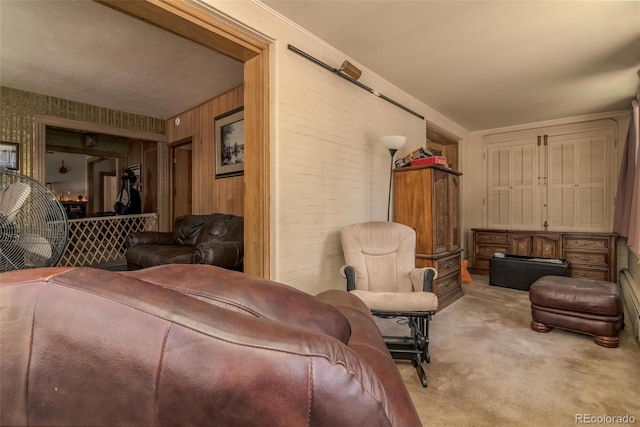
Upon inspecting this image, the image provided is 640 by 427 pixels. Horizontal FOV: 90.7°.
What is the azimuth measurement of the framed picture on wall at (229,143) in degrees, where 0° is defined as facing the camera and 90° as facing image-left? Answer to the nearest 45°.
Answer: approximately 45°

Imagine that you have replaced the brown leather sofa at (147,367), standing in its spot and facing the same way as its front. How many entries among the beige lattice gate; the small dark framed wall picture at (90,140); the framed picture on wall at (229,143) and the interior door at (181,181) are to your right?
0

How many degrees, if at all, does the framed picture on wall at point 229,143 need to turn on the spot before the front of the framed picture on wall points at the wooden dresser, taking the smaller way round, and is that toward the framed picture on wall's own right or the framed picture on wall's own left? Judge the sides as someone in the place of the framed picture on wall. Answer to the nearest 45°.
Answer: approximately 135° to the framed picture on wall's own left

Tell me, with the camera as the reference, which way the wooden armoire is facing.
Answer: facing the viewer and to the right of the viewer

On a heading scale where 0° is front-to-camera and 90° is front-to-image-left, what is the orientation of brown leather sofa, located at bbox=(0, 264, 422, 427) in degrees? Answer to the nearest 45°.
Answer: approximately 225°

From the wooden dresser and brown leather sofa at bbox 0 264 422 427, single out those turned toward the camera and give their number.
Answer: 1

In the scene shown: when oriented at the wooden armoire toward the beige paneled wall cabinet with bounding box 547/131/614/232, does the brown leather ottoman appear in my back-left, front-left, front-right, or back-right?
front-right

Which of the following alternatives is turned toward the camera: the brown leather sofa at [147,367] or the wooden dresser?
the wooden dresser

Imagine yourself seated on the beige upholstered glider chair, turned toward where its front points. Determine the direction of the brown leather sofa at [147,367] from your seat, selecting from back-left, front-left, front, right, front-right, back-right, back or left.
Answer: front-right

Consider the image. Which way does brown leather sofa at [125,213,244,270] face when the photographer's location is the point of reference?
facing the viewer and to the left of the viewer

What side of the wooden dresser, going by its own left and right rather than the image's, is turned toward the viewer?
front

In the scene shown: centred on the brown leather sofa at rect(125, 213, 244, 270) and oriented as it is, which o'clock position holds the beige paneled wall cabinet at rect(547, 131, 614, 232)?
The beige paneled wall cabinet is roughly at 8 o'clock from the brown leather sofa.

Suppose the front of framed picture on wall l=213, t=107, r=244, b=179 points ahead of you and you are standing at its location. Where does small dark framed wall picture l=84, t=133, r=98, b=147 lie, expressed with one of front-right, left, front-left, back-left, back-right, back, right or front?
right

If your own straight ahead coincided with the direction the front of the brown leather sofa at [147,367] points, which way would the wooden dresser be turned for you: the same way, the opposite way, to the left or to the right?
the opposite way

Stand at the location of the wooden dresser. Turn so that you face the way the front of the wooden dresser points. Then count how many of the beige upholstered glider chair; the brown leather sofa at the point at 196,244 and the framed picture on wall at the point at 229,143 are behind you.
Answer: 0

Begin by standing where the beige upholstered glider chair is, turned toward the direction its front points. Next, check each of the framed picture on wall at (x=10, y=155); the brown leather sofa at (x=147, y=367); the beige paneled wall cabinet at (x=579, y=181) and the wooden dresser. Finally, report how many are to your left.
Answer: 2
